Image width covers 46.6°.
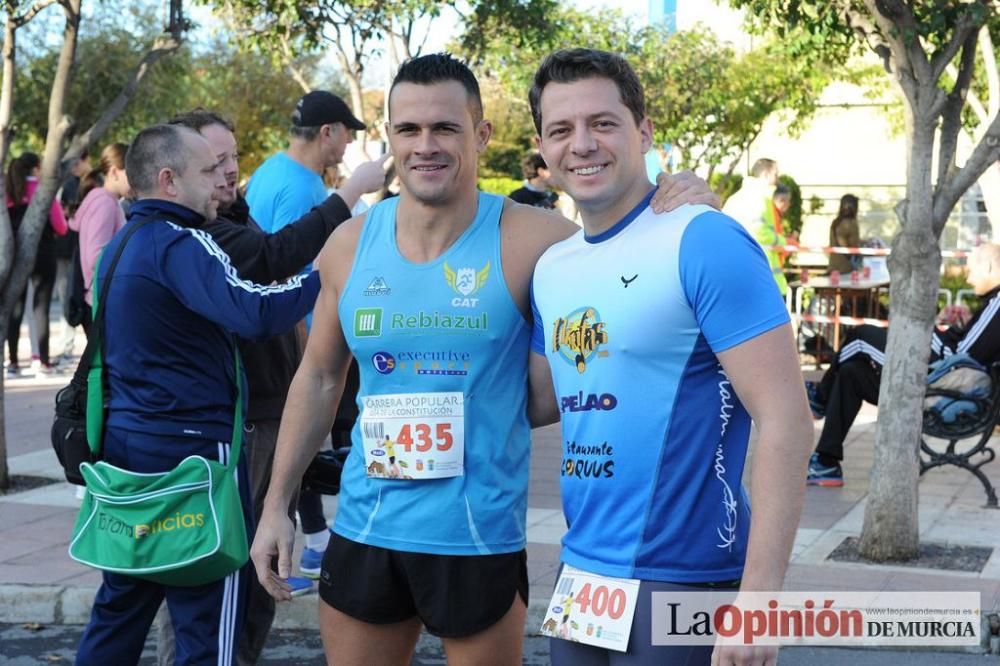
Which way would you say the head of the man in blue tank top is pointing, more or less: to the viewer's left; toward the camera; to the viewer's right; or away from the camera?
toward the camera

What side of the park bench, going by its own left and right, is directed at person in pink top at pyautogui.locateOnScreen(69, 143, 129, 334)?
front

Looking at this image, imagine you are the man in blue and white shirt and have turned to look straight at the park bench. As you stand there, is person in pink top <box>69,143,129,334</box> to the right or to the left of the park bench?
left

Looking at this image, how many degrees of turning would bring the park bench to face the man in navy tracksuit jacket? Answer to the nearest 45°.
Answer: approximately 45° to its left

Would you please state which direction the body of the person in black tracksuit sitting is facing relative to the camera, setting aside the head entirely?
to the viewer's left

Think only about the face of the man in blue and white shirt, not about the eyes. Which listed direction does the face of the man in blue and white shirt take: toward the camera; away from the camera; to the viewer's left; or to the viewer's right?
toward the camera

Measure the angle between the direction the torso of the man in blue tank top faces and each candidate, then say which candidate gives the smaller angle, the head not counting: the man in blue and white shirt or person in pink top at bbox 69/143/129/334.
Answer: the man in blue and white shirt

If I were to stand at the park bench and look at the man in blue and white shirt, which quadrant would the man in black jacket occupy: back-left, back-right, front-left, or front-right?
front-right

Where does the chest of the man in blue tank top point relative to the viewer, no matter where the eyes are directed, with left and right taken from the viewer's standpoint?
facing the viewer

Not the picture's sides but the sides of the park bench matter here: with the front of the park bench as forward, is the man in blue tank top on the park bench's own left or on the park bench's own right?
on the park bench's own left

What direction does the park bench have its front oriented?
to the viewer's left

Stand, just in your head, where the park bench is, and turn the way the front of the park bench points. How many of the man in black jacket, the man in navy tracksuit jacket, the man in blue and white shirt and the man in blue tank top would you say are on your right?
0

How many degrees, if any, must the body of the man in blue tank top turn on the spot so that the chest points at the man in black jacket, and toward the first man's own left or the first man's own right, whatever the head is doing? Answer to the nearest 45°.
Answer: approximately 135° to the first man's own right

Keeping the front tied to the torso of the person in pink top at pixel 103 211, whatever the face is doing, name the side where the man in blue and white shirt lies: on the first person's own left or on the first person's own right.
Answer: on the first person's own right

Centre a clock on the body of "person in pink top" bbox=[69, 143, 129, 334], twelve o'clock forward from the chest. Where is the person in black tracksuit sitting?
The person in black tracksuit sitting is roughly at 1 o'clock from the person in pink top.

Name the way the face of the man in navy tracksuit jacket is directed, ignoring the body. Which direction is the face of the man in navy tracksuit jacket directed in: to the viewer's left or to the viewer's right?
to the viewer's right

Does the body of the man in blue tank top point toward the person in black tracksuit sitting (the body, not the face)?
no
